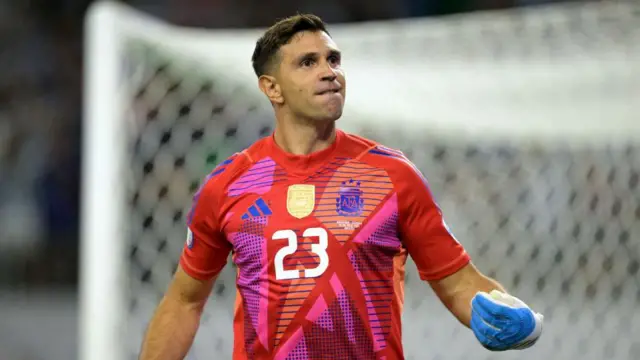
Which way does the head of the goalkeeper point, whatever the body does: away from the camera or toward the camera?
toward the camera

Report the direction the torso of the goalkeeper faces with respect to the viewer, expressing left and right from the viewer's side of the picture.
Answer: facing the viewer

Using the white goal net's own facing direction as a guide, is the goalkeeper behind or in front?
in front

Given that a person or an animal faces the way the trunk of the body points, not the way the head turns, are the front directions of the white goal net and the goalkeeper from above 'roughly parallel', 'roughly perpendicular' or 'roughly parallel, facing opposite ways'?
roughly parallel

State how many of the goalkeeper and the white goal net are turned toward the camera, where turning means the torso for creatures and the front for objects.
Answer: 2

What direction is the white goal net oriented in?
toward the camera

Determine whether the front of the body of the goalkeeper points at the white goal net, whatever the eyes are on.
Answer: no
